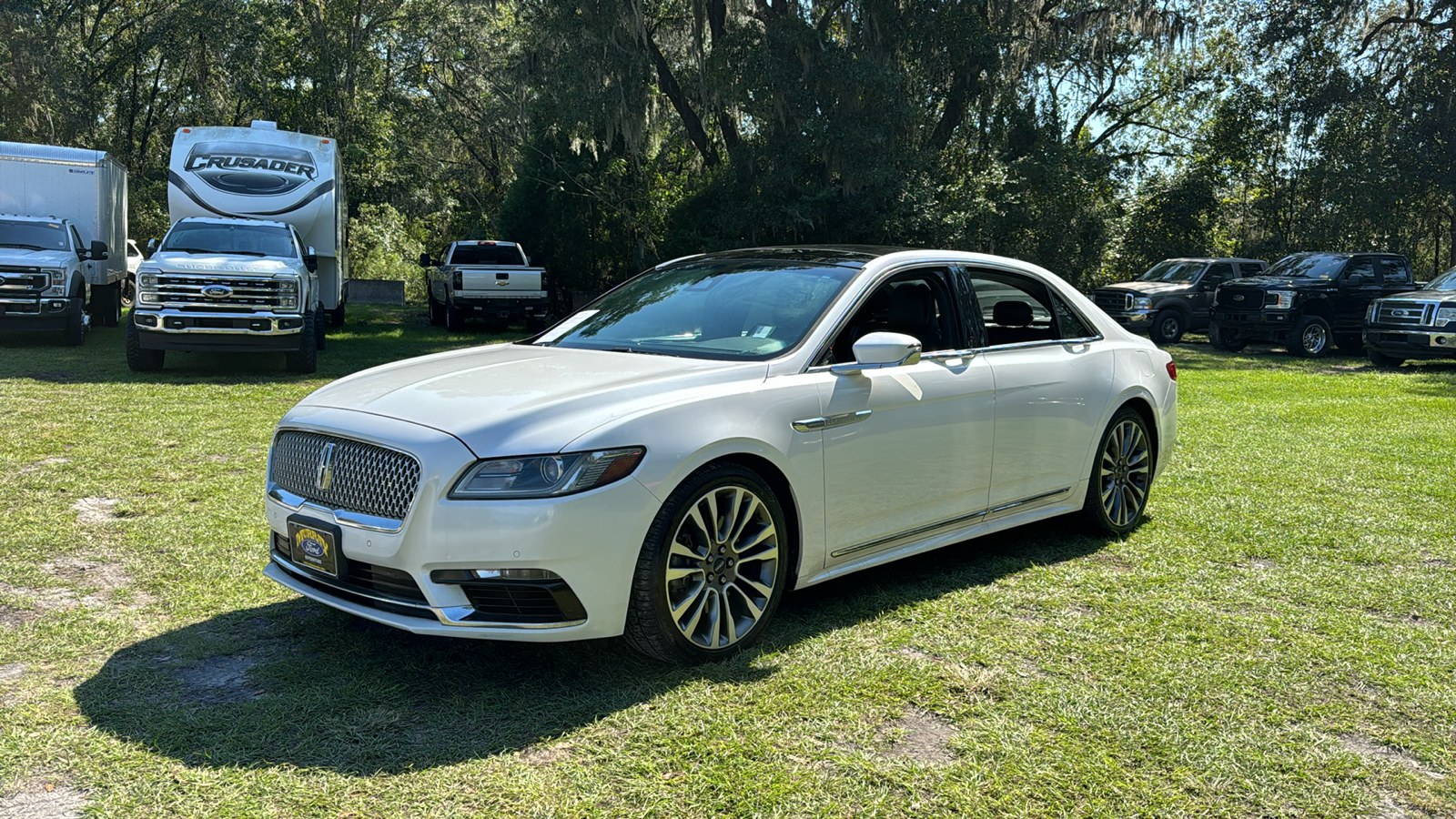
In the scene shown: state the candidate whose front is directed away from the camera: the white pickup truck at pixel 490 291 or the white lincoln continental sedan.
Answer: the white pickup truck

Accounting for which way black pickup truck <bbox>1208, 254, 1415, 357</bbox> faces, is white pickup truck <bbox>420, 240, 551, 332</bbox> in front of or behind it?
in front

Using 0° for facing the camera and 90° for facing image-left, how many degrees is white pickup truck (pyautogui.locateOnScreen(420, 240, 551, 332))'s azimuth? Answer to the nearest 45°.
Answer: approximately 180°

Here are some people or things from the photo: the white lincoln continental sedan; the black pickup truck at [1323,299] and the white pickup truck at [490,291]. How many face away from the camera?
1

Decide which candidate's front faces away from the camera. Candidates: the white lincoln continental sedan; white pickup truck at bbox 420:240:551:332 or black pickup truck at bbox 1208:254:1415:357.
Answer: the white pickup truck

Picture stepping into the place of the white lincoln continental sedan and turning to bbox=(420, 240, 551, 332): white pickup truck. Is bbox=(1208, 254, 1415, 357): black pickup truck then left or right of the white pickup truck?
right

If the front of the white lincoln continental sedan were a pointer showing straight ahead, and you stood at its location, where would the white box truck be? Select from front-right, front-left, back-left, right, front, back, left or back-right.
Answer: right

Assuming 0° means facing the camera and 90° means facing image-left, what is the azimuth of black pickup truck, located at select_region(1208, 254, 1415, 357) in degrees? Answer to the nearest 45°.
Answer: approximately 45°

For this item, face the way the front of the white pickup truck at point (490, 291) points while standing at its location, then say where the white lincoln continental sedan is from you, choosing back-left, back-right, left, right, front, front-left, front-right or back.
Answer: back

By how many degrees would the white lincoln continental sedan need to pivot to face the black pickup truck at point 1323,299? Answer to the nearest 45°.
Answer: approximately 180°

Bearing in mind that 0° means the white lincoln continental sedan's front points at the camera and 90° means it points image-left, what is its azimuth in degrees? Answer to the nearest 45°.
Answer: approximately 45°

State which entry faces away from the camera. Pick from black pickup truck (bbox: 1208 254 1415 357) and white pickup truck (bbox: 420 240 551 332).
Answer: the white pickup truck

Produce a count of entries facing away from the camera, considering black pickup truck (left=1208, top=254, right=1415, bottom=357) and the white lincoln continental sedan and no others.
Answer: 0
